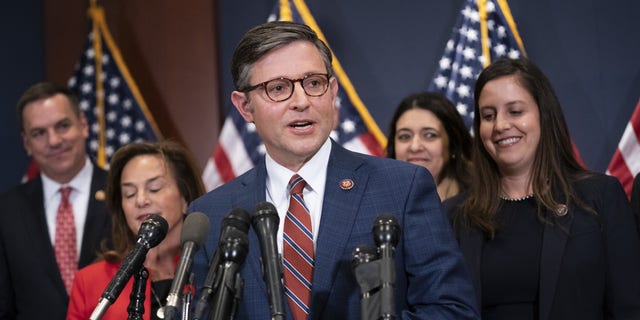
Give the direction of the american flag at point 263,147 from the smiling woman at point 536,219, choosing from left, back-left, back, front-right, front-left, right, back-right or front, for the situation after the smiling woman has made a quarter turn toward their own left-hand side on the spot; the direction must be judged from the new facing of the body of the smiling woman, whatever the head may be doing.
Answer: back

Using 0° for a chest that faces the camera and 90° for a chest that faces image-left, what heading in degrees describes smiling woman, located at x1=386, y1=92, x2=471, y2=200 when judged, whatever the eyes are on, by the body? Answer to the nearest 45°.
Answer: approximately 45°

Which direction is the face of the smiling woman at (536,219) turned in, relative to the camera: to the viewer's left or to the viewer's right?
to the viewer's left

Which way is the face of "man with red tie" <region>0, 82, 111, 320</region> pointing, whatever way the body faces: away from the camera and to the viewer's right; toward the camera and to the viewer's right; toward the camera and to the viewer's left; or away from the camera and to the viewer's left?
toward the camera and to the viewer's right

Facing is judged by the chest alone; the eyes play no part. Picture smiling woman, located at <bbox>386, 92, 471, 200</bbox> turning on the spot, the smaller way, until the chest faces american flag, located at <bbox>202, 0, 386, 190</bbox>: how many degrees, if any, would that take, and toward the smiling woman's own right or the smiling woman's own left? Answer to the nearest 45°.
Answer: approximately 90° to the smiling woman's own right

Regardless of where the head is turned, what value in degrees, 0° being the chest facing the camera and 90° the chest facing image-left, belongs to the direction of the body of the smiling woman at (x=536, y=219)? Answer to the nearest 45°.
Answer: approximately 45°

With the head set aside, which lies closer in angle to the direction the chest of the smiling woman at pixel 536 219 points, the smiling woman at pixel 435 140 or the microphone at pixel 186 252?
the microphone

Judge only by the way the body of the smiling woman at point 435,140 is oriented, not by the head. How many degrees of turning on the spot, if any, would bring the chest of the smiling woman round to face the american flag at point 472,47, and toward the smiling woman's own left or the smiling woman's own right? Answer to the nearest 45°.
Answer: approximately 180°

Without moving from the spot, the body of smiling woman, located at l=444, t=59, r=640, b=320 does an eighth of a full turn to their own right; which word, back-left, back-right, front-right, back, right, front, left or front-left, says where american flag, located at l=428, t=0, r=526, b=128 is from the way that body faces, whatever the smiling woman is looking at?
right

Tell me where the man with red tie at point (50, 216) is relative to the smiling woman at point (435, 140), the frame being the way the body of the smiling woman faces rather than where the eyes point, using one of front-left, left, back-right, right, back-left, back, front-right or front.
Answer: front-right

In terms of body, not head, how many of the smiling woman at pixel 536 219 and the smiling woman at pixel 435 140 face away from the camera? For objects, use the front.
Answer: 0

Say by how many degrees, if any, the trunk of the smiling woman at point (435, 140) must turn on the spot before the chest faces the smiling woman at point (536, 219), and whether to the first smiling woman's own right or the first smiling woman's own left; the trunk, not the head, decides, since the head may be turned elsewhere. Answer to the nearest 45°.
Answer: approximately 45° to the first smiling woman's own left
